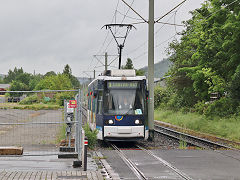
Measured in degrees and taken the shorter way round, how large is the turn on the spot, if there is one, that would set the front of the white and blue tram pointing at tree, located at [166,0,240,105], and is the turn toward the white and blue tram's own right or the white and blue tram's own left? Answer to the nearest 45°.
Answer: approximately 135° to the white and blue tram's own left

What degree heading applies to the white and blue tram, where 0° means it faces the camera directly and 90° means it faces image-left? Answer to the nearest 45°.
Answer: approximately 0°

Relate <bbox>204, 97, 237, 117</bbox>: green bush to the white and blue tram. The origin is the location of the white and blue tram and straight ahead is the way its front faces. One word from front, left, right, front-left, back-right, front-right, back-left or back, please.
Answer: back-left

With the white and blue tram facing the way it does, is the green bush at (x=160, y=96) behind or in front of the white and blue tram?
behind
